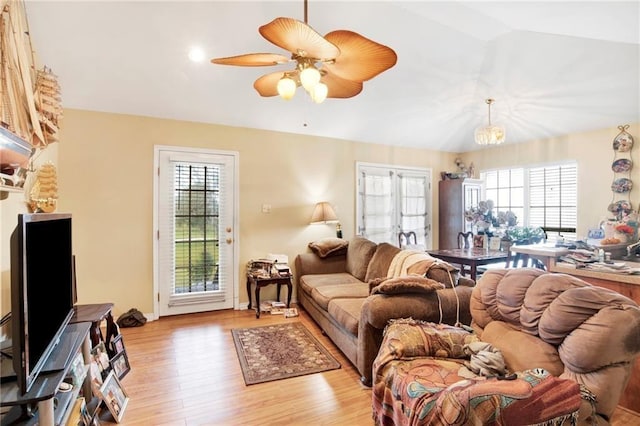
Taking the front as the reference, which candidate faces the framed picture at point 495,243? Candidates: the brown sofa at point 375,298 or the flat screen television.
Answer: the flat screen television

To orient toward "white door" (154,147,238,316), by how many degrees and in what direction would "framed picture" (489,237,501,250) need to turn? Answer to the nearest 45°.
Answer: approximately 45° to its right

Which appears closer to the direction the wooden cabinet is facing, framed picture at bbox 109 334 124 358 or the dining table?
the dining table

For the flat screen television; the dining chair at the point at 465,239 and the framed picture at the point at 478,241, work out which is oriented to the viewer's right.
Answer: the flat screen television

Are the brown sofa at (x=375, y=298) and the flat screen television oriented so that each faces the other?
yes

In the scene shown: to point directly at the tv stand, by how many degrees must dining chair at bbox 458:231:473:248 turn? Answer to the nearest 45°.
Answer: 0° — it already faces it

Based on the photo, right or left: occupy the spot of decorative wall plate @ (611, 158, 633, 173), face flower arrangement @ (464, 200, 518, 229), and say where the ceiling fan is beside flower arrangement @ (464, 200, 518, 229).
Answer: left

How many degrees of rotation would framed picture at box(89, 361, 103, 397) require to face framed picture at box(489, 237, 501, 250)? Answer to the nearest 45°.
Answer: approximately 45° to its left

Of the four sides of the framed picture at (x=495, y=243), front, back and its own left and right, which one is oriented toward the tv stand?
front

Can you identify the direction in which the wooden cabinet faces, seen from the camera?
facing the viewer and to the right of the viewer
